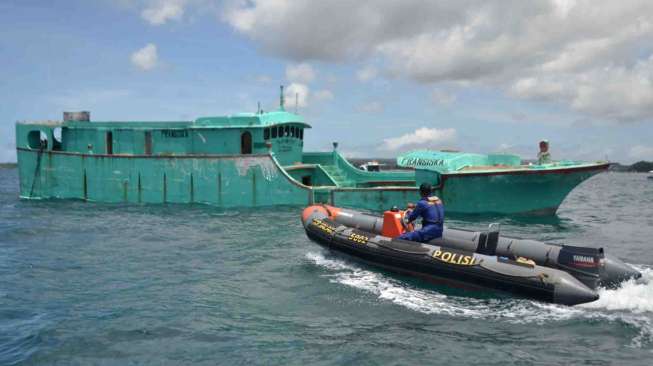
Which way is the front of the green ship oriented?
to the viewer's right

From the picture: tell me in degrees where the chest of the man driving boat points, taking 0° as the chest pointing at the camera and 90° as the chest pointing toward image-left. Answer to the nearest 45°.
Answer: approximately 135°

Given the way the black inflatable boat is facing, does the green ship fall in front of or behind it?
in front

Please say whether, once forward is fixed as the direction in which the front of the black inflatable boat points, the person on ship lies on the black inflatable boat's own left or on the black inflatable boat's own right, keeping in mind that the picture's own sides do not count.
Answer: on the black inflatable boat's own right

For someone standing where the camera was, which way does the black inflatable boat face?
facing away from the viewer and to the left of the viewer

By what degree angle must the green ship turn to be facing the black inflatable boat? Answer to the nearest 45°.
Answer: approximately 45° to its right
